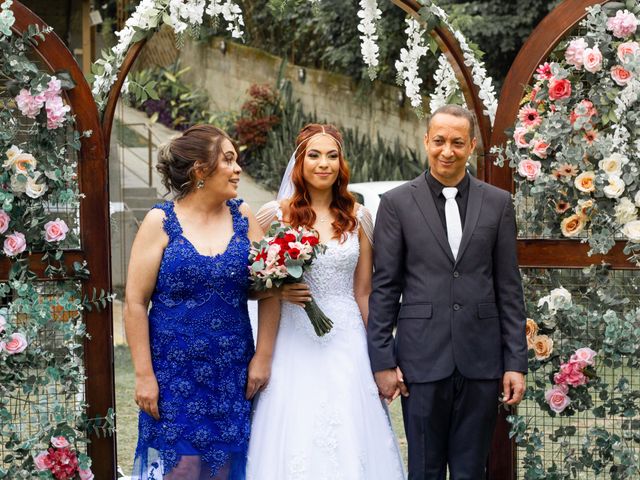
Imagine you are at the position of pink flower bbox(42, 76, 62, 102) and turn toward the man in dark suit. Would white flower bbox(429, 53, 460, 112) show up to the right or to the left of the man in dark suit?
left

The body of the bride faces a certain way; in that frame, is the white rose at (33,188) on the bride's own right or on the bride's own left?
on the bride's own right

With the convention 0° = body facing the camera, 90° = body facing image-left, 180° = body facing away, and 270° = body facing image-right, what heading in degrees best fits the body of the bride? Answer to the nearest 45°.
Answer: approximately 0°

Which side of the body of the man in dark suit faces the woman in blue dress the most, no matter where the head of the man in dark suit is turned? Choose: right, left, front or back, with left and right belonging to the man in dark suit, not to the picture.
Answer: right

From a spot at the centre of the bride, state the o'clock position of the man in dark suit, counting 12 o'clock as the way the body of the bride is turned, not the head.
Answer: The man in dark suit is roughly at 10 o'clock from the bride.

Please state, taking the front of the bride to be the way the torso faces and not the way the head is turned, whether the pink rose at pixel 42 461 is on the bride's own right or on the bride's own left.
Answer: on the bride's own right

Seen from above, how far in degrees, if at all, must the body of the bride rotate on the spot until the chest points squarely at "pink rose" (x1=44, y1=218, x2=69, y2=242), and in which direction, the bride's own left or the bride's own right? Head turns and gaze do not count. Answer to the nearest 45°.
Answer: approximately 90° to the bride's own right

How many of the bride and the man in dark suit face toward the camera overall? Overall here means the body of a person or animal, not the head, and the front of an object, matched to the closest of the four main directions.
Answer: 2

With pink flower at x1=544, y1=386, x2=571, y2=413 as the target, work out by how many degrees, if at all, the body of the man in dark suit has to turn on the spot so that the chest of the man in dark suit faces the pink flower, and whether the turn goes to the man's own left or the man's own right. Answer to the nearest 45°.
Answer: approximately 135° to the man's own left

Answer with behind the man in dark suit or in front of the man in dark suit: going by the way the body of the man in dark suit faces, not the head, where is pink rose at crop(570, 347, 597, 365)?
behind

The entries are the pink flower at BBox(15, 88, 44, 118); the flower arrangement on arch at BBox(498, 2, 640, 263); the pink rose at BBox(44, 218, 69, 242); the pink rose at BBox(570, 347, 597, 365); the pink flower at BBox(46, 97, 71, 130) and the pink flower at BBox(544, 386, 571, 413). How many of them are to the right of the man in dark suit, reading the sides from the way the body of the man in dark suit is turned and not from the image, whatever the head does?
3

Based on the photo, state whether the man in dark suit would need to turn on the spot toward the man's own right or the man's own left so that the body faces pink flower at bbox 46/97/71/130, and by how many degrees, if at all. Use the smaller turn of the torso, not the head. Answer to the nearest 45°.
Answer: approximately 90° to the man's own right

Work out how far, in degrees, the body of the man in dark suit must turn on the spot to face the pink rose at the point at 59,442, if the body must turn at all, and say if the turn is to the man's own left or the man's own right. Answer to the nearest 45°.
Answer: approximately 90° to the man's own right
